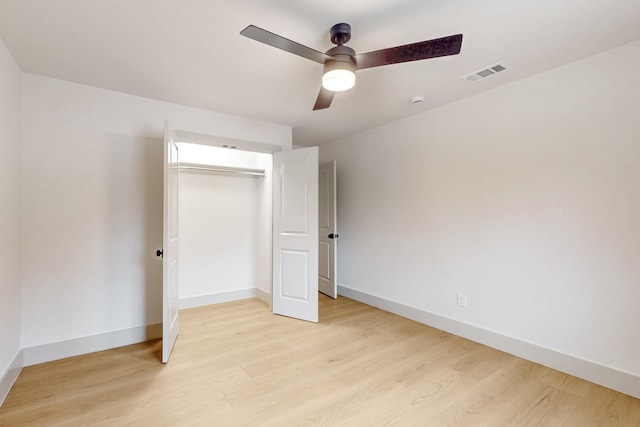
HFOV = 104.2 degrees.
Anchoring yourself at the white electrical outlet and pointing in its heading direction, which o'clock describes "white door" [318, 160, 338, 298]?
The white door is roughly at 2 o'clock from the white electrical outlet.

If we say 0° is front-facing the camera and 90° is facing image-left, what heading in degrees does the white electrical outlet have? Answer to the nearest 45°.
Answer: approximately 45°

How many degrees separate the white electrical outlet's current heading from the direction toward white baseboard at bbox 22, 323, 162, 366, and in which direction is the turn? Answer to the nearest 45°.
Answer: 0° — it already faces it

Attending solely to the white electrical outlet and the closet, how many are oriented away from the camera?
0

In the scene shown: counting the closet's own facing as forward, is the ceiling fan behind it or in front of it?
in front

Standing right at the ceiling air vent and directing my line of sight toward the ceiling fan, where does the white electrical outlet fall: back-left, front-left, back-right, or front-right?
back-right

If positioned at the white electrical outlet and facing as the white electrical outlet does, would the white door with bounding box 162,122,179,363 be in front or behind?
in front

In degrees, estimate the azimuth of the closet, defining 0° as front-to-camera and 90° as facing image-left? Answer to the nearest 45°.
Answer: approximately 315°

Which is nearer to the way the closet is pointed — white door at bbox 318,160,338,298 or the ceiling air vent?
the ceiling air vent
